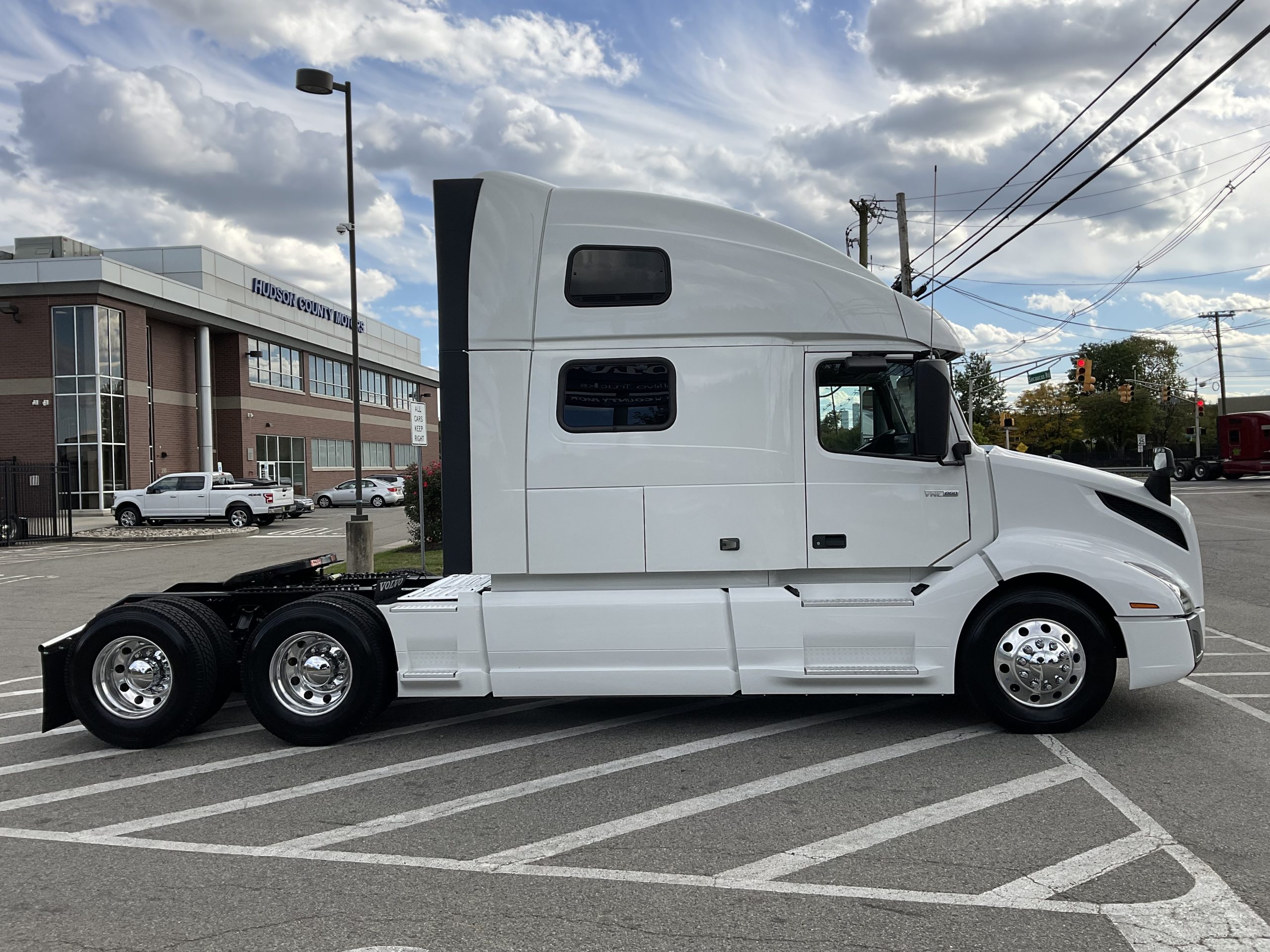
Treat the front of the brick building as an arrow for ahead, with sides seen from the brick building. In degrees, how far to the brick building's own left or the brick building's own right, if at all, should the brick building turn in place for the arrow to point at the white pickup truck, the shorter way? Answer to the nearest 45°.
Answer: approximately 45° to the brick building's own right

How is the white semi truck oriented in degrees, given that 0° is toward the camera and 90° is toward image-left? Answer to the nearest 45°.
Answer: approximately 270°

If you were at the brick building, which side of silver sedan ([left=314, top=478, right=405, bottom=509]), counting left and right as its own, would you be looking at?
front

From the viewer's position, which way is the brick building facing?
facing the viewer and to the right of the viewer

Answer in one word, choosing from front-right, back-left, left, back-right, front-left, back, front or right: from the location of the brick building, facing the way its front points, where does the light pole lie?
front-right

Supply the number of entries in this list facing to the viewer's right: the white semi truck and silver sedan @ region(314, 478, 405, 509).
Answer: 1

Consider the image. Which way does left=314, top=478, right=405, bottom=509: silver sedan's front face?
to the viewer's left

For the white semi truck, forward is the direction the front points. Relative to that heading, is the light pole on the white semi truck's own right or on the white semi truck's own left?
on the white semi truck's own left
